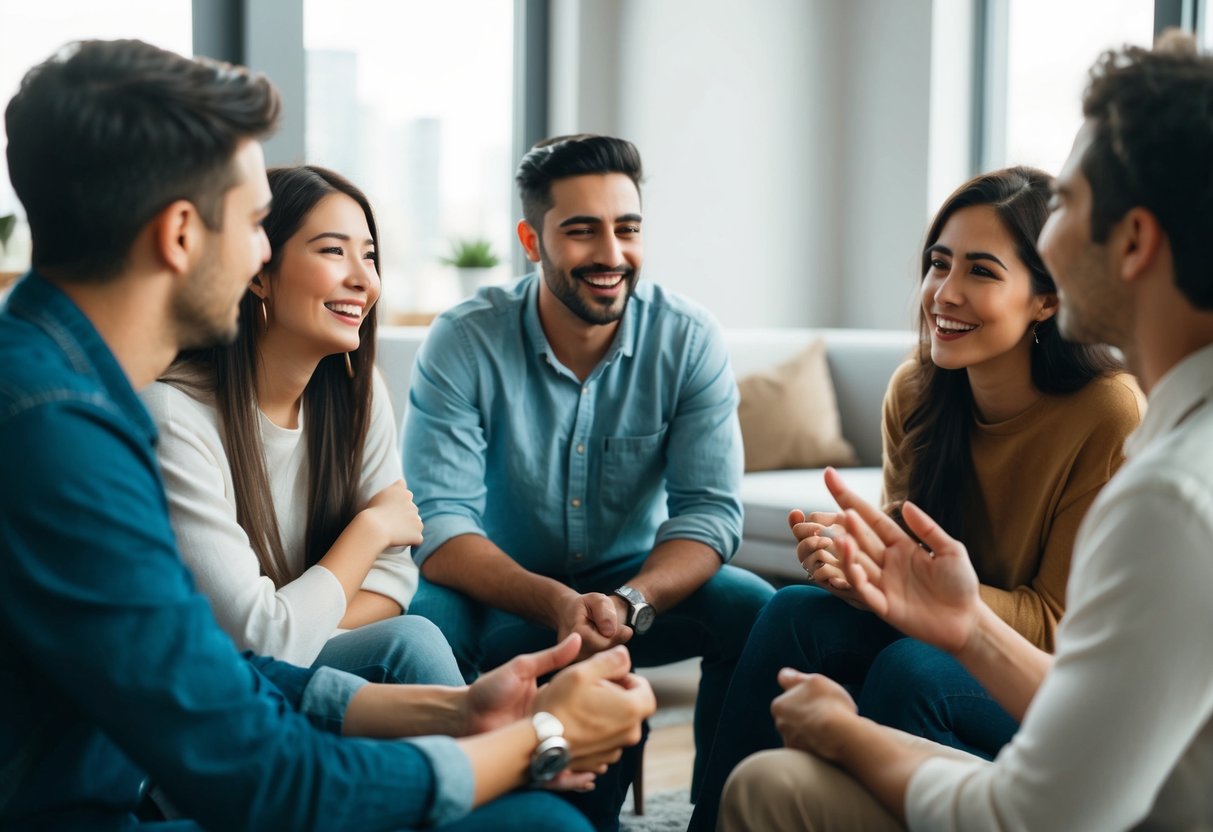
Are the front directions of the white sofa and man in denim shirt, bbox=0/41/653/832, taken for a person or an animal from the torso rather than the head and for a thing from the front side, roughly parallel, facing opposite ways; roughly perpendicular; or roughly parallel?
roughly perpendicular

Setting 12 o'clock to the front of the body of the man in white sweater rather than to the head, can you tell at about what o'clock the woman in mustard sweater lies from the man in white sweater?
The woman in mustard sweater is roughly at 3 o'clock from the man in white sweater.

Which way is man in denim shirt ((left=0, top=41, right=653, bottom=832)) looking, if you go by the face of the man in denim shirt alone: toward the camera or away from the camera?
away from the camera

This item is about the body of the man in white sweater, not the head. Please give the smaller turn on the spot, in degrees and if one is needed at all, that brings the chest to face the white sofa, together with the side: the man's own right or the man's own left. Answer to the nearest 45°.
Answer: approximately 90° to the man's own right

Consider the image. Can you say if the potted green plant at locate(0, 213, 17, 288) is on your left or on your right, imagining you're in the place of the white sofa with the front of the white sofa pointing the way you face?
on your right

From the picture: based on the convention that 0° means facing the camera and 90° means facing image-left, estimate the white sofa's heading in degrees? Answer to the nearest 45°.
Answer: approximately 0°

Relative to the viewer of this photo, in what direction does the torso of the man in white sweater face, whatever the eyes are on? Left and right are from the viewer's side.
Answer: facing to the left of the viewer

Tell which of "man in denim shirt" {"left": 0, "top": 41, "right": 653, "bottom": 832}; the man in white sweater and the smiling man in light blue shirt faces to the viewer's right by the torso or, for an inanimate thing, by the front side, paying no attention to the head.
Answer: the man in denim shirt

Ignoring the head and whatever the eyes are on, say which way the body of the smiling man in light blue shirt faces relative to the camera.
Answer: toward the camera

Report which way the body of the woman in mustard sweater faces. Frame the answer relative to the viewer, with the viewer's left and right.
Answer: facing the viewer and to the left of the viewer

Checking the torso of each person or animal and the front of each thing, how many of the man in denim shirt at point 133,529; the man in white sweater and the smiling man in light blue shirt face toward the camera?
1

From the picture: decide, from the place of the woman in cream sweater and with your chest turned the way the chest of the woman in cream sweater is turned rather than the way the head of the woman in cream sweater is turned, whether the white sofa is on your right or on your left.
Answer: on your left

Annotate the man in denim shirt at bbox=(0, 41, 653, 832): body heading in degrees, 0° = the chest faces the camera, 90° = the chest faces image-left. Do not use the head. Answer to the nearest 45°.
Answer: approximately 270°
